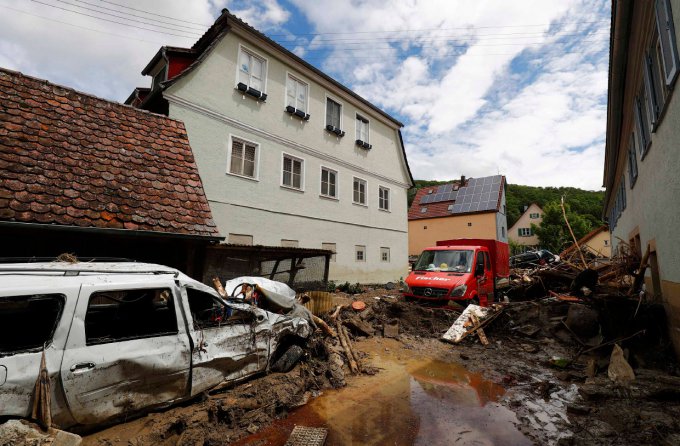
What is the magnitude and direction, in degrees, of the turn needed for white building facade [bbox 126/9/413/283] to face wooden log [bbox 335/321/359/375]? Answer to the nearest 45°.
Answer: approximately 45° to its right

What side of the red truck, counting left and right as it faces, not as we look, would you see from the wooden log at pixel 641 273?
left

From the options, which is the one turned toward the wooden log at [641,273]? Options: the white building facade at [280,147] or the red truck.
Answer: the white building facade

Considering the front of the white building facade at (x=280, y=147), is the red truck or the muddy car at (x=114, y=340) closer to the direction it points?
the red truck

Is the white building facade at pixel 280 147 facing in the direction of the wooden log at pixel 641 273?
yes

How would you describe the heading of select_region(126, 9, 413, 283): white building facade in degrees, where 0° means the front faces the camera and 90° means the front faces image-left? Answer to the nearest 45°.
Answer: approximately 315°

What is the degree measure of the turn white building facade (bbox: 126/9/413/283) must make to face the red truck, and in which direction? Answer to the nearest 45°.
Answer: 0° — it already faces it

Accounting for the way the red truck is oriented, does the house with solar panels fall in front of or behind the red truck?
behind

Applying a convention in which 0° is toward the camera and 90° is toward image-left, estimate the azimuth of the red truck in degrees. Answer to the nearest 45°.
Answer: approximately 45°

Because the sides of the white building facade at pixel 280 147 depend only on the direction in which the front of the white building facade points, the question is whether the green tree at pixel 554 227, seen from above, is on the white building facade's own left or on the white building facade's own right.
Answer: on the white building facade's own left

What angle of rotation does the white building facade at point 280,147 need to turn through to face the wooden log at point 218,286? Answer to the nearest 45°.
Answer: approximately 45° to its right

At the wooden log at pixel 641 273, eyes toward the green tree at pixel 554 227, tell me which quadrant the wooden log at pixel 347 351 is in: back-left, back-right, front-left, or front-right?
back-left

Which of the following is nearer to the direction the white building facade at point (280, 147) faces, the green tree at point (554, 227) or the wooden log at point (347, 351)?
the wooden log
